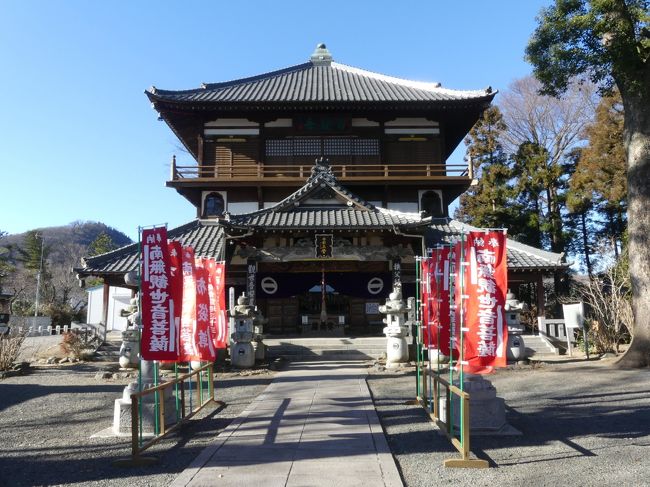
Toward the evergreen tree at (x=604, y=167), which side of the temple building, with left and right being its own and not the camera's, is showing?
left

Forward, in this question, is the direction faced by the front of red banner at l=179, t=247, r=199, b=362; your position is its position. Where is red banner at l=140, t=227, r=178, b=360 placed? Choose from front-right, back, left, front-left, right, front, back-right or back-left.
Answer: front

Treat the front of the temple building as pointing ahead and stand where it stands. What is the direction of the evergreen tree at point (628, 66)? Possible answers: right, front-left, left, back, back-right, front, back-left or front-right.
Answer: front-left

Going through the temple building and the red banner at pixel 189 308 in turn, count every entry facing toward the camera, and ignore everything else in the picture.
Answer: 2

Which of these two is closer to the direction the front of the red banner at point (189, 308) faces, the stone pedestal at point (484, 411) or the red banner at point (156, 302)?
the red banner

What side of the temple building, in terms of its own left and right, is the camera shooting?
front

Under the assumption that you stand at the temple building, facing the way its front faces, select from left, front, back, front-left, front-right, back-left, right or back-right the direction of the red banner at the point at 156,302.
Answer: front

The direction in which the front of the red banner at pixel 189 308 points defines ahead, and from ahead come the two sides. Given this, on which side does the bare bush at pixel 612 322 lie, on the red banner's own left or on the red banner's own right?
on the red banner's own left

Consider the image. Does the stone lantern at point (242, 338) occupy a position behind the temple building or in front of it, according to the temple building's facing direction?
in front

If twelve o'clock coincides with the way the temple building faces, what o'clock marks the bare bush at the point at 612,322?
The bare bush is roughly at 10 o'clock from the temple building.

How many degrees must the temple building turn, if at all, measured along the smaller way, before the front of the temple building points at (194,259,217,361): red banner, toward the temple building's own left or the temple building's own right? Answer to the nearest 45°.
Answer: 0° — it already faces it

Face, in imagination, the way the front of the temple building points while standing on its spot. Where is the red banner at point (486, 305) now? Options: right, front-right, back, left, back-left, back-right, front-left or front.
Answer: front

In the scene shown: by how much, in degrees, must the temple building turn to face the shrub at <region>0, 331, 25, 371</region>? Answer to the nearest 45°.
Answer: approximately 45° to its right

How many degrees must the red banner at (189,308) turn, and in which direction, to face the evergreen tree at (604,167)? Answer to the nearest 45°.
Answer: approximately 135° to its left

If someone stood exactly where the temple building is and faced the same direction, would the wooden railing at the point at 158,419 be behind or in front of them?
in front

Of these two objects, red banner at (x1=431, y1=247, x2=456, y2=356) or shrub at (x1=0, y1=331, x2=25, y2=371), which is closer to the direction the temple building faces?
the red banner
